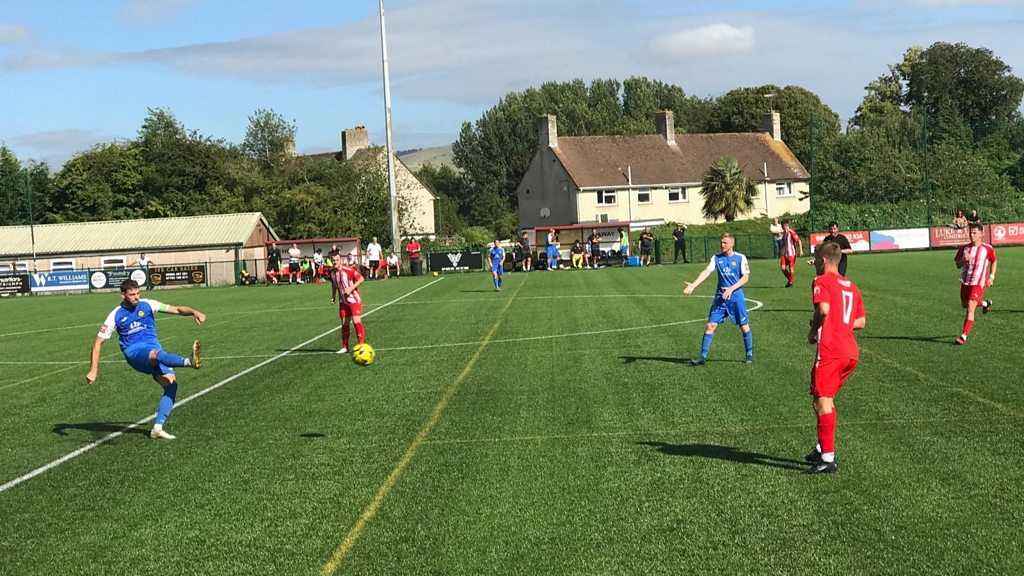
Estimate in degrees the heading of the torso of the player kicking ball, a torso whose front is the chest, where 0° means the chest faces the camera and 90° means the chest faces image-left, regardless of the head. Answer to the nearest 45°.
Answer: approximately 315°

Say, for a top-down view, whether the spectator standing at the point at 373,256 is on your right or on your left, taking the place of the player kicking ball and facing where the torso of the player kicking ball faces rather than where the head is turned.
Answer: on your left
